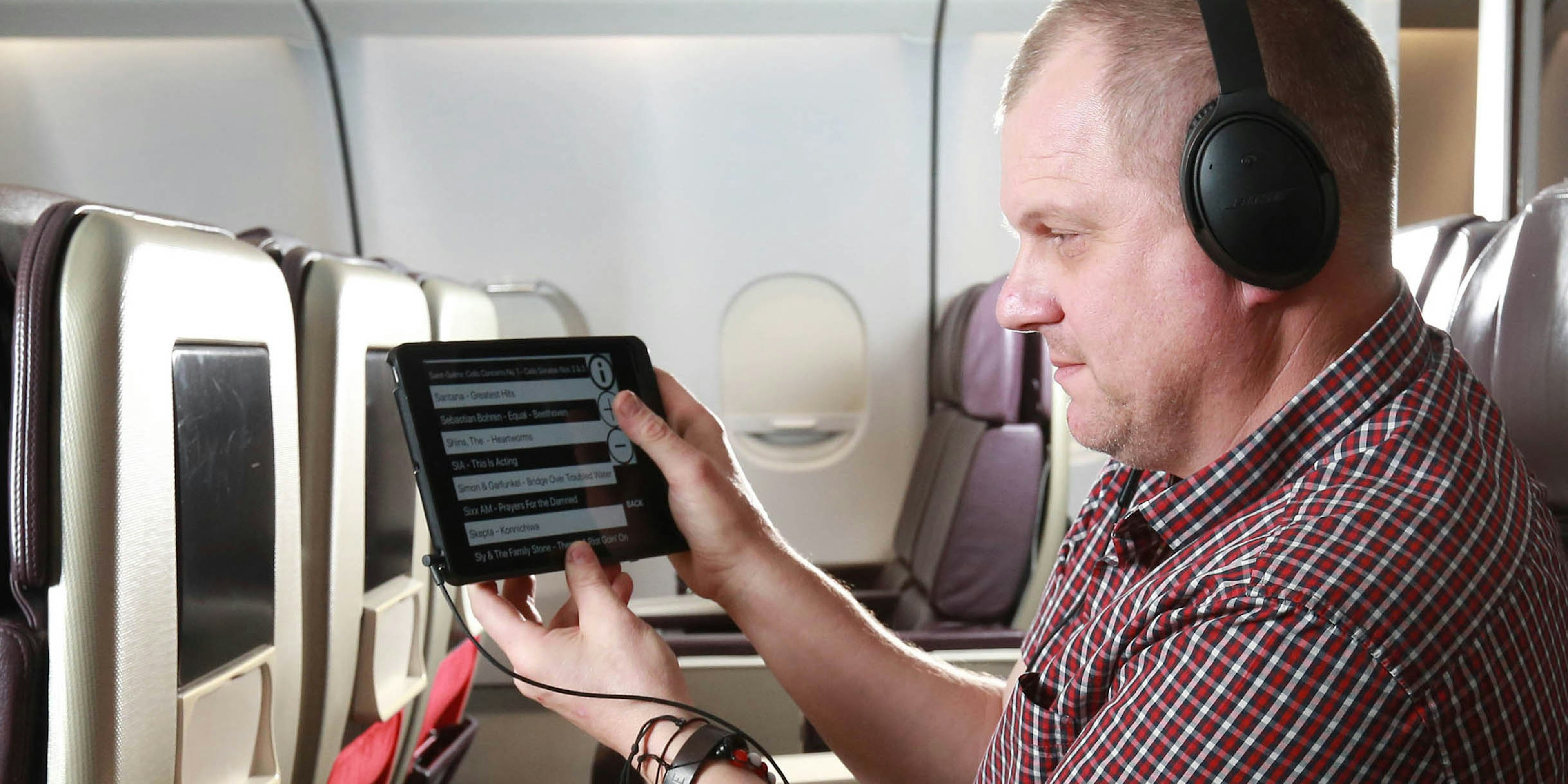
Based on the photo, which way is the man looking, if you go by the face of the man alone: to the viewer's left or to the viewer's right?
to the viewer's left

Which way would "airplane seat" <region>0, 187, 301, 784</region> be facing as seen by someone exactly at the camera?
facing away from the viewer and to the left of the viewer

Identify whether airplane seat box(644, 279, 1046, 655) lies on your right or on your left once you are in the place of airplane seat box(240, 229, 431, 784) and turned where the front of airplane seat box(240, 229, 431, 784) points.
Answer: on your right

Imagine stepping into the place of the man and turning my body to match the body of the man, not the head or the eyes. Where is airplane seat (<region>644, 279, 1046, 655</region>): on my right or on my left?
on my right

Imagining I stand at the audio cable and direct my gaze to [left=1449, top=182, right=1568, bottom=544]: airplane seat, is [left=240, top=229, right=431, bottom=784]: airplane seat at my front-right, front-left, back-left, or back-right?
back-left

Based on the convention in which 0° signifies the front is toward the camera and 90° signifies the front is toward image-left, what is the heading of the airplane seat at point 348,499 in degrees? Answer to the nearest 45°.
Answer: approximately 135°

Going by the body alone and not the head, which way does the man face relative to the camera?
to the viewer's left

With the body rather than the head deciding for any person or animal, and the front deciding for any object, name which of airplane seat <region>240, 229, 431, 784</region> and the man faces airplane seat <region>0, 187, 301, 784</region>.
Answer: the man

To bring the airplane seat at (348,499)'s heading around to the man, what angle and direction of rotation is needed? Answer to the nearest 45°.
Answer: approximately 180°

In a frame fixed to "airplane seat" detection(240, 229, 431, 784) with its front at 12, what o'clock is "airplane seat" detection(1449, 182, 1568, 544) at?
"airplane seat" detection(1449, 182, 1568, 544) is roughly at 6 o'clock from "airplane seat" detection(240, 229, 431, 784).
